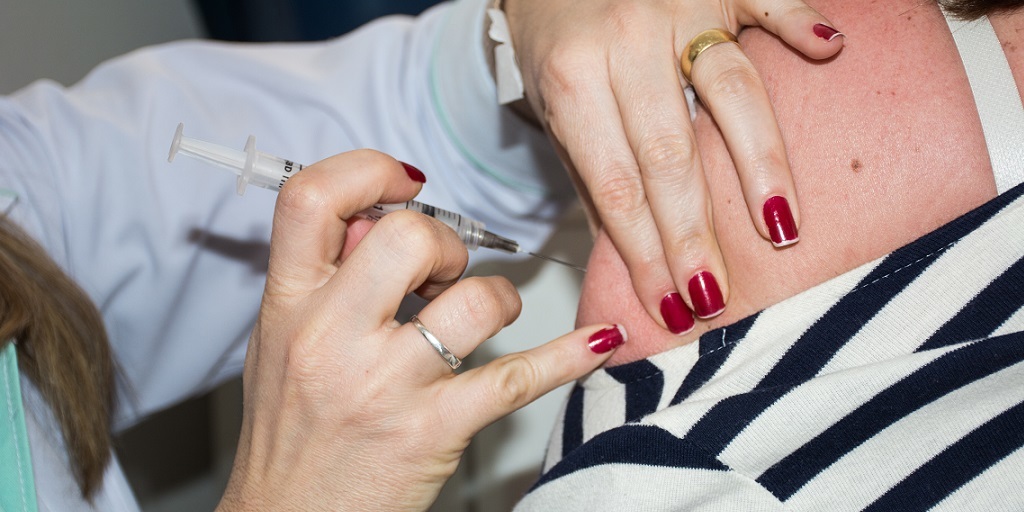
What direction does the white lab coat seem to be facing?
to the viewer's right
